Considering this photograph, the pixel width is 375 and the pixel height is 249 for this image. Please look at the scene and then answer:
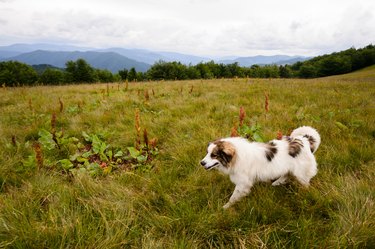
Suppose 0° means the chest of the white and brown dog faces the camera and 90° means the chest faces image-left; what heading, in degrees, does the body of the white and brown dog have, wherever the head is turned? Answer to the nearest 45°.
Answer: approximately 90°
